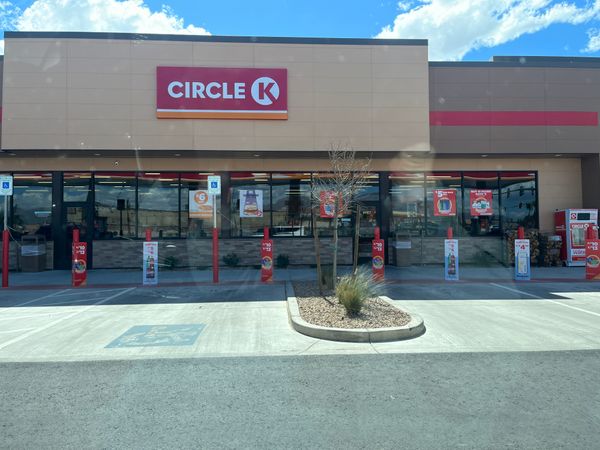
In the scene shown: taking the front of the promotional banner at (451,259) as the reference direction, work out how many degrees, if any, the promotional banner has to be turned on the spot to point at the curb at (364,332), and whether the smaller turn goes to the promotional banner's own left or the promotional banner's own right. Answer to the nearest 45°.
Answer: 0° — it already faces it

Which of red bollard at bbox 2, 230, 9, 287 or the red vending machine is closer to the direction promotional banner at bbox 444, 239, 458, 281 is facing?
the red bollard

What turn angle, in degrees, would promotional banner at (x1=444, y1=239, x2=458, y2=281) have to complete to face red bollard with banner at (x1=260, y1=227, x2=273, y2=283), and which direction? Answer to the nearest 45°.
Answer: approximately 90° to its right

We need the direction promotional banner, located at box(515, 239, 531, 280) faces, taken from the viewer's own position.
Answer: facing the viewer

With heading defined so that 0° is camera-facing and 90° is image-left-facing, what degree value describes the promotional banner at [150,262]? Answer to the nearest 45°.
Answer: approximately 0°

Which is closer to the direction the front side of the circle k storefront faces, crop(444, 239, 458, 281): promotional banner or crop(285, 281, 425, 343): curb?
the curb

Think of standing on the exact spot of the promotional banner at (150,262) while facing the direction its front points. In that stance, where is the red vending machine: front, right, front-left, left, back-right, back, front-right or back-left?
left

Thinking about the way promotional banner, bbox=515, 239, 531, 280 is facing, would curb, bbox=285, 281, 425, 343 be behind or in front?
in front

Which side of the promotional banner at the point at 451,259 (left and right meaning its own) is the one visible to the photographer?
front

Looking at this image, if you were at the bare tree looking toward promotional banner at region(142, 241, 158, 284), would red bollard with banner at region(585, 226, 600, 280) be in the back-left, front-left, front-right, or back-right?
back-right
